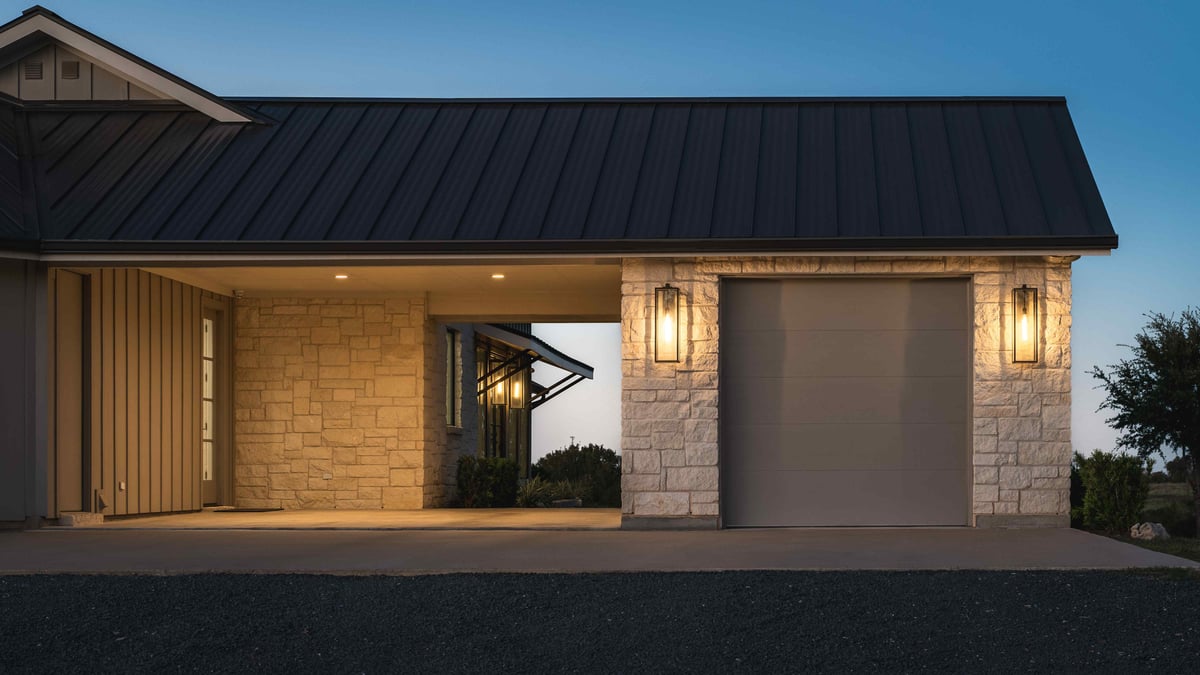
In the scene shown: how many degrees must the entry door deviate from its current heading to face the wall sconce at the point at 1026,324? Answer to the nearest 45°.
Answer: approximately 45° to its right

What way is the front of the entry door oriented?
to the viewer's right

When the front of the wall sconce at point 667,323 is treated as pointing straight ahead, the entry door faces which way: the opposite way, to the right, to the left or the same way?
to the left

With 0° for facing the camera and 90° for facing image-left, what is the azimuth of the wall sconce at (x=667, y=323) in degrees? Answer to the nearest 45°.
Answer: approximately 0°

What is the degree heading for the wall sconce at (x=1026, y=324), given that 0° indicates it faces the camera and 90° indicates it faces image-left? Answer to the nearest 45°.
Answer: approximately 0°

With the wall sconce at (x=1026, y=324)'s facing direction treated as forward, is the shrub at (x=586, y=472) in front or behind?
behind
